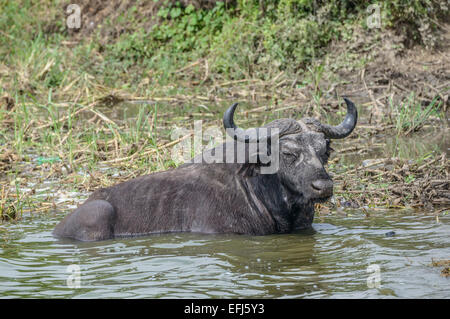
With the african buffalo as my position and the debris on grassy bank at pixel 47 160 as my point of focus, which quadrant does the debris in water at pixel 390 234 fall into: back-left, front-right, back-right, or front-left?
back-right

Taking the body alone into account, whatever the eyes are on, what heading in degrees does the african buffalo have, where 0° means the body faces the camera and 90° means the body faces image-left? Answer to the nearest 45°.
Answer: approximately 270°

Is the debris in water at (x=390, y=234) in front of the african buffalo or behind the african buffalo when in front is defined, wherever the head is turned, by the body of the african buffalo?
in front

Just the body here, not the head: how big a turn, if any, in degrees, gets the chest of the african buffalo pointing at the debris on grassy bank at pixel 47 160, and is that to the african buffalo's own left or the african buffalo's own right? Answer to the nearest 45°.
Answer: approximately 135° to the african buffalo's own left
